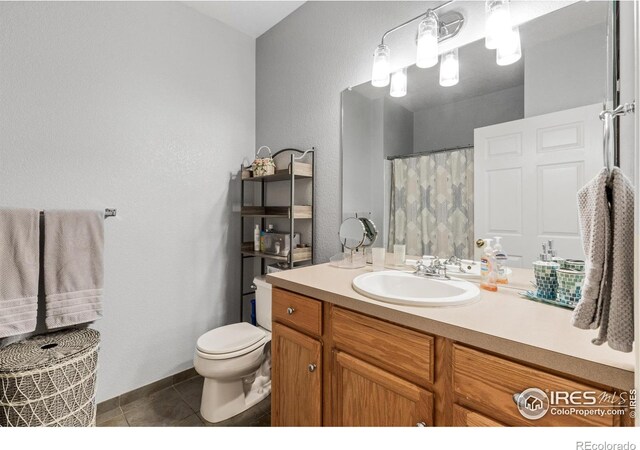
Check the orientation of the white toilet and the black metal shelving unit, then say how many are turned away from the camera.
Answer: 0

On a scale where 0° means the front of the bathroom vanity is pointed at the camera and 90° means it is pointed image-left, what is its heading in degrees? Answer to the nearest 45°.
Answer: approximately 45°

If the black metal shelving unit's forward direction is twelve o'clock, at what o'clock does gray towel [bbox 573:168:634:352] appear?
The gray towel is roughly at 10 o'clock from the black metal shelving unit.

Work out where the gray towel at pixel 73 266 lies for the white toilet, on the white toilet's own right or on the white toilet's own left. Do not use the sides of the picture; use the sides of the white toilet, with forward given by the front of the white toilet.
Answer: on the white toilet's own right

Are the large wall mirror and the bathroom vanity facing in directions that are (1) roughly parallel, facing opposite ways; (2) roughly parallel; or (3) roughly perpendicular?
roughly parallel

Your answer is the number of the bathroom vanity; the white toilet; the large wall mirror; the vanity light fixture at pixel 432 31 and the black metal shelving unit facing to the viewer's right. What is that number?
0

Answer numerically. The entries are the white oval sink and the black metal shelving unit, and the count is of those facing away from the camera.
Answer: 0

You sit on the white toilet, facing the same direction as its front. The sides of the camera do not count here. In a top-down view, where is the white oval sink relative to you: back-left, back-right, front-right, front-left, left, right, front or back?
left

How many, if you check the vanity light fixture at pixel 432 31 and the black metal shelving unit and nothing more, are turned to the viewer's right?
0

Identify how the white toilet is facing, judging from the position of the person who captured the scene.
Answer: facing the viewer and to the left of the viewer

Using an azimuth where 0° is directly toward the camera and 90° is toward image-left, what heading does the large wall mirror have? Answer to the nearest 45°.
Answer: approximately 45°

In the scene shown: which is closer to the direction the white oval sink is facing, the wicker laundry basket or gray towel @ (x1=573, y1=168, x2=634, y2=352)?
the wicker laundry basket

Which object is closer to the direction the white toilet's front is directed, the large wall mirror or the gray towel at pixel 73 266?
the gray towel

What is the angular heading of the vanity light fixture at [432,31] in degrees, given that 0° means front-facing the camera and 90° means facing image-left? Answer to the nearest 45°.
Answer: approximately 45°

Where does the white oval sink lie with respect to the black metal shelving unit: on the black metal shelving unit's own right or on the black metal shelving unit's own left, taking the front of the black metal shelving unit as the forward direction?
on the black metal shelving unit's own left
